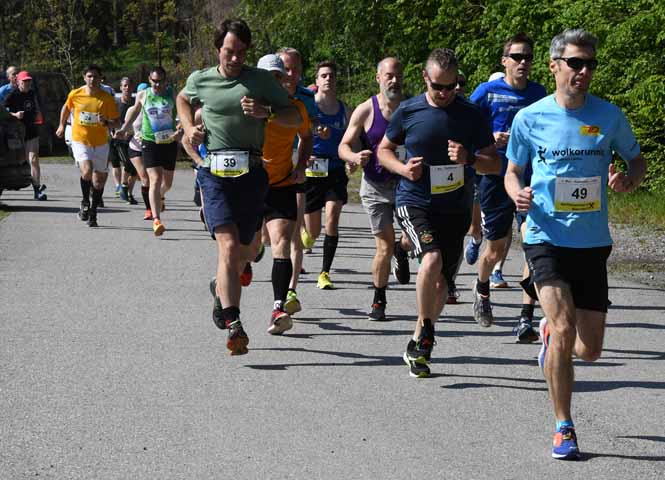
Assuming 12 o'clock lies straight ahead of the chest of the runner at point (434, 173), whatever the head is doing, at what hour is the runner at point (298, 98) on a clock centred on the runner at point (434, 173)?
the runner at point (298, 98) is roughly at 5 o'clock from the runner at point (434, 173).

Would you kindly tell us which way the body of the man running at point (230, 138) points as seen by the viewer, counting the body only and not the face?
toward the camera

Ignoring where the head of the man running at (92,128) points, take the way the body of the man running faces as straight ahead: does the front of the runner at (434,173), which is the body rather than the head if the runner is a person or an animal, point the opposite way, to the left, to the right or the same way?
the same way

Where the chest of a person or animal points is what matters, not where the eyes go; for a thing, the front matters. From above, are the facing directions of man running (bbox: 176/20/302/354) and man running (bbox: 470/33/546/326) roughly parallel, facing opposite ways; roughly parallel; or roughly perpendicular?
roughly parallel

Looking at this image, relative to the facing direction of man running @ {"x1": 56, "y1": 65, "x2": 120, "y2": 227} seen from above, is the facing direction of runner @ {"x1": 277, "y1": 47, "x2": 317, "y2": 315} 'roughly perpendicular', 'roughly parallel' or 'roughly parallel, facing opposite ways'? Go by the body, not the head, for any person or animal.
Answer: roughly parallel

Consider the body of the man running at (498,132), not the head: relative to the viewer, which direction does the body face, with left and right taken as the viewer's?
facing the viewer

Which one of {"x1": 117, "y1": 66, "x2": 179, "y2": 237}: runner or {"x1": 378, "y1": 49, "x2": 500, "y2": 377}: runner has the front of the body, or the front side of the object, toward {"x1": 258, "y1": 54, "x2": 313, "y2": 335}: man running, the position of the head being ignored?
{"x1": 117, "y1": 66, "x2": 179, "y2": 237}: runner

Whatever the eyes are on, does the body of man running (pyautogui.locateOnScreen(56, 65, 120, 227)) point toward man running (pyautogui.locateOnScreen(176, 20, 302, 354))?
yes

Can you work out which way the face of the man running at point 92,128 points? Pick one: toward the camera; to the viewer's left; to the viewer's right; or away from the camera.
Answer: toward the camera

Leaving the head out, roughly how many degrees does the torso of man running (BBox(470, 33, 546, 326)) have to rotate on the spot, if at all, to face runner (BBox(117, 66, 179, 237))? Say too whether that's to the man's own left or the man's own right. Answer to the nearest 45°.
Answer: approximately 135° to the man's own right

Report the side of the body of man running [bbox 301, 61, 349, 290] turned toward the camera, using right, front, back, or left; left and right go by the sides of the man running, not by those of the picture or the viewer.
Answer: front

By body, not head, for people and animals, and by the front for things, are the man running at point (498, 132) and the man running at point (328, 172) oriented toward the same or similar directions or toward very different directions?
same or similar directions

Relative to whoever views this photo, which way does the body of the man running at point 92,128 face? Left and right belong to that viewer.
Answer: facing the viewer

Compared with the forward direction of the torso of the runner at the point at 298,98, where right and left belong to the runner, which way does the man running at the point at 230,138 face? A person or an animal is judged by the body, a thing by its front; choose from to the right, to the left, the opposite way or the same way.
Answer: the same way
